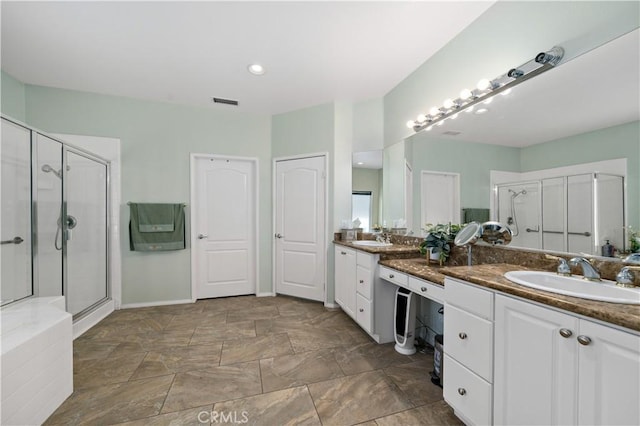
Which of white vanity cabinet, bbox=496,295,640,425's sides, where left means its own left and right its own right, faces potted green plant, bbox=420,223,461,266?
right

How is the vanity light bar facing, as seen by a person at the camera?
facing the viewer and to the left of the viewer

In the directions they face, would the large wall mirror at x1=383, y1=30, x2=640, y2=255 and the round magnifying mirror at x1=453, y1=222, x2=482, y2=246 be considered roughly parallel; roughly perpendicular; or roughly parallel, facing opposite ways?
roughly parallel

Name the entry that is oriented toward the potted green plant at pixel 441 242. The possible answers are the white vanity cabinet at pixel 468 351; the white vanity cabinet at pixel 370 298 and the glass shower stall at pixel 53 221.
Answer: the glass shower stall

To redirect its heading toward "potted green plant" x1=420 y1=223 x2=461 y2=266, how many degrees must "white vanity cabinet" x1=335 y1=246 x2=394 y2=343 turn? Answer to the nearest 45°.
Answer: approximately 135° to its left

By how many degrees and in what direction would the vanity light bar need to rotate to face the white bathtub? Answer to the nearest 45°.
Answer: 0° — it already faces it

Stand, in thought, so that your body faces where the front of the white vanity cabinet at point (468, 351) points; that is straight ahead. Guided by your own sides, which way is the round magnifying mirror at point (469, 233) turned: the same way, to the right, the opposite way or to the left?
the same way

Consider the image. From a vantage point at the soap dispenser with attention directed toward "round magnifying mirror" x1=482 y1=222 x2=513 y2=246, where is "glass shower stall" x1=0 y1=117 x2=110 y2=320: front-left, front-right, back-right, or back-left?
front-left

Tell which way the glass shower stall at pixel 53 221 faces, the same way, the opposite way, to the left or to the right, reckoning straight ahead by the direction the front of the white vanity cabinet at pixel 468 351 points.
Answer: the opposite way

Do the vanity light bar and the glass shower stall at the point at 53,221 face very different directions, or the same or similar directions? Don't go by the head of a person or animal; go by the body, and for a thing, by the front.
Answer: very different directions

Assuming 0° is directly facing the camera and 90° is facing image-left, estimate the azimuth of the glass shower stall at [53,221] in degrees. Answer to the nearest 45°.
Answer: approximately 315°

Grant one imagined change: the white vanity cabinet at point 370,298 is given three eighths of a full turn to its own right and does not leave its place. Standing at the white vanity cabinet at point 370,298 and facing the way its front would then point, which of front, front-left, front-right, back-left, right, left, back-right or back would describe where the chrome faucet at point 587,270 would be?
back-right

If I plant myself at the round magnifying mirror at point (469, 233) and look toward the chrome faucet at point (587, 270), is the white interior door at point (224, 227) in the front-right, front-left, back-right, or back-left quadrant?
back-right

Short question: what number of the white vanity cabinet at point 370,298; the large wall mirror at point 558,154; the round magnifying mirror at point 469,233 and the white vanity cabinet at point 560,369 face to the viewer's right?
0

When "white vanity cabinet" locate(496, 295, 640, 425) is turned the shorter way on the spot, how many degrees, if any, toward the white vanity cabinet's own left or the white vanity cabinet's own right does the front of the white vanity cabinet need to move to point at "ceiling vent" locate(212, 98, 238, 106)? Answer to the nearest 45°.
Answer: approximately 45° to the white vanity cabinet's own right

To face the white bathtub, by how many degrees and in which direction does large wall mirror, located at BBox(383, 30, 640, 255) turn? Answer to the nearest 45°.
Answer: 0° — it already faces it

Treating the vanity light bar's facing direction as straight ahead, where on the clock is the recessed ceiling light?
The recessed ceiling light is roughly at 1 o'clock from the vanity light bar.
